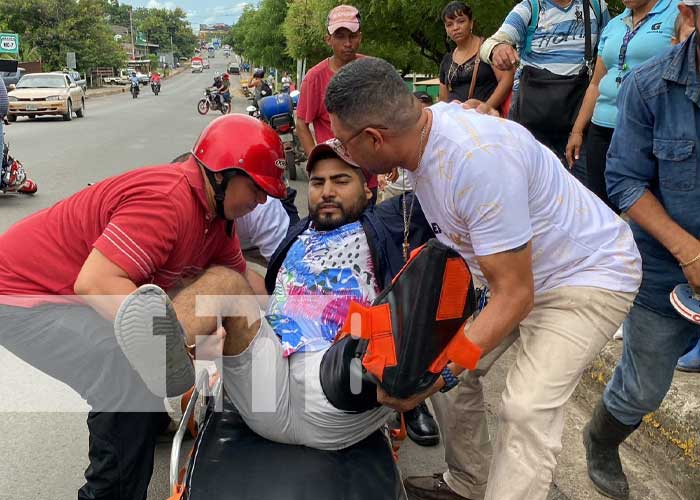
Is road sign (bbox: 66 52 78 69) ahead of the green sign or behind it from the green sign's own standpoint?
behind

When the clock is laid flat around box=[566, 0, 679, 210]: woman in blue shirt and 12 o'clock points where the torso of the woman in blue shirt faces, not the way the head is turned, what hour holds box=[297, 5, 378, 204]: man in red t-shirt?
The man in red t-shirt is roughly at 2 o'clock from the woman in blue shirt.

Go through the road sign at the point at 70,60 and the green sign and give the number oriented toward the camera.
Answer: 2

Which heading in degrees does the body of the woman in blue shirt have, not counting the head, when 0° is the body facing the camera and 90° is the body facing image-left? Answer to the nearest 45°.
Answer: approximately 45°

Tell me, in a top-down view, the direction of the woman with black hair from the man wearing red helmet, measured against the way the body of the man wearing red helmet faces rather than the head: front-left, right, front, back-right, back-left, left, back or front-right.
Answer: front-left

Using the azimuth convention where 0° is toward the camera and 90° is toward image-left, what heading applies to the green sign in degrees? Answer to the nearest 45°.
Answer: approximately 0°

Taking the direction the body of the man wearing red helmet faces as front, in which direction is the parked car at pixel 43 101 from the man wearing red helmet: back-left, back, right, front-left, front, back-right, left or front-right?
left

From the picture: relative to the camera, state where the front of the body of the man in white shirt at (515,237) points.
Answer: to the viewer's left

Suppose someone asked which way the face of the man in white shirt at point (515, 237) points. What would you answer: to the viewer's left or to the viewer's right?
to the viewer's left

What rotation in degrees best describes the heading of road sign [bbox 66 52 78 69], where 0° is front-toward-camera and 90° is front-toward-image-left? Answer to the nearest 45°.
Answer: approximately 0°

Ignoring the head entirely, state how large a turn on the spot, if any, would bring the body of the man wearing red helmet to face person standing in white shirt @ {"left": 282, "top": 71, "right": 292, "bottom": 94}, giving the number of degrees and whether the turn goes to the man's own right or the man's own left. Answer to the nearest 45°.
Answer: approximately 90° to the man's own left

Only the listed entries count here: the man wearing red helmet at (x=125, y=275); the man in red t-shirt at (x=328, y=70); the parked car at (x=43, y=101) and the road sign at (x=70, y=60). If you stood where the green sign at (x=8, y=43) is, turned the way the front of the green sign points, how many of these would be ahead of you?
3

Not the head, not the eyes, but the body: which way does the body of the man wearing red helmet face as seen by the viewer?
to the viewer's right
